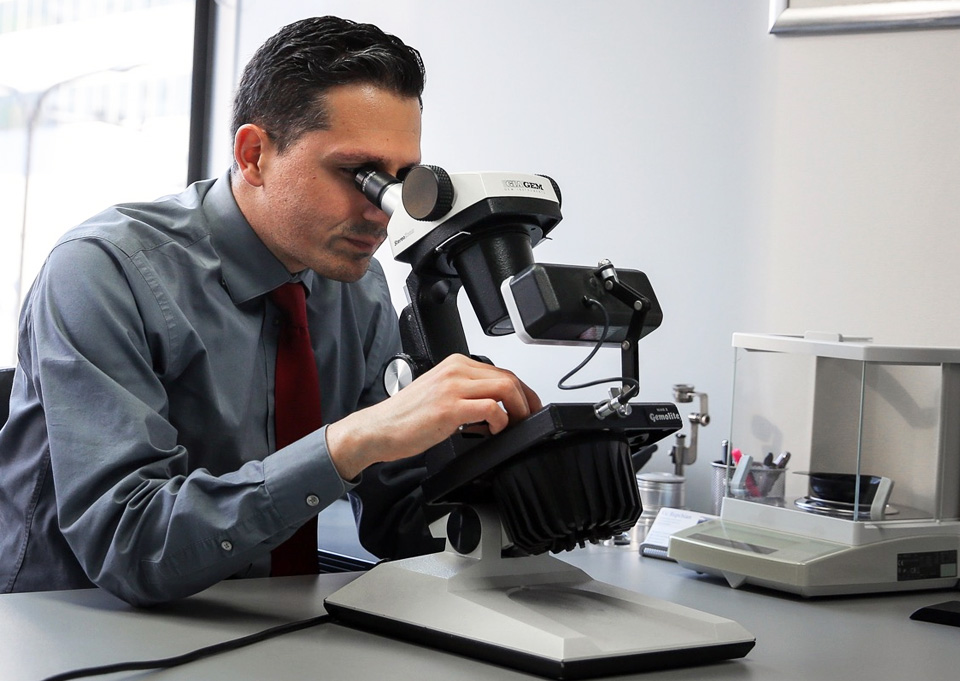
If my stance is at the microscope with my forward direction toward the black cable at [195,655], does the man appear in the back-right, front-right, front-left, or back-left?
front-right

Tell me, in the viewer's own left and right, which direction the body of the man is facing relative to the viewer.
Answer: facing the viewer and to the right of the viewer

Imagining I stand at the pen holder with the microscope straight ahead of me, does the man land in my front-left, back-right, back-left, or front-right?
front-right

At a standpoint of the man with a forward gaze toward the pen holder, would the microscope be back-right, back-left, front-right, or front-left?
front-right

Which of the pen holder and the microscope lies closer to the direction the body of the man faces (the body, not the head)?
the microscope

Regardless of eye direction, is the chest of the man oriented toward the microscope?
yes

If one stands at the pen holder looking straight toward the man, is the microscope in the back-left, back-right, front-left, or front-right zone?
front-left

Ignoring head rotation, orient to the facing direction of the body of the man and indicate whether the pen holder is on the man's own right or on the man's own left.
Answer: on the man's own left
